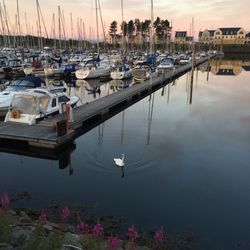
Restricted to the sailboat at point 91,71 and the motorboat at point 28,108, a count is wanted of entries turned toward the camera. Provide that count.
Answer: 0

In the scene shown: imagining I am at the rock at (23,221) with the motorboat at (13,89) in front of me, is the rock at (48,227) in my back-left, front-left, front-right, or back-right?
back-right

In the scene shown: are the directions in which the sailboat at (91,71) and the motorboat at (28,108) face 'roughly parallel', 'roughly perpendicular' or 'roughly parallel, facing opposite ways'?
roughly parallel

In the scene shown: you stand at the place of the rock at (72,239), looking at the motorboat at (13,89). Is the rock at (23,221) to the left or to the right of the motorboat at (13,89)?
left

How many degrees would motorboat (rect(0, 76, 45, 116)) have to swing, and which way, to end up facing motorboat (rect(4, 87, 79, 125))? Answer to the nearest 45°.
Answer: approximately 45° to its left
